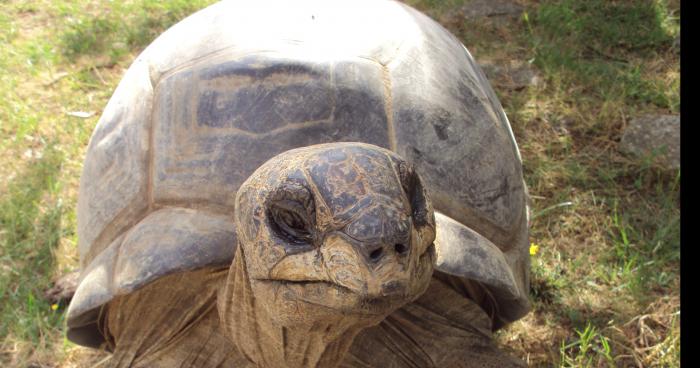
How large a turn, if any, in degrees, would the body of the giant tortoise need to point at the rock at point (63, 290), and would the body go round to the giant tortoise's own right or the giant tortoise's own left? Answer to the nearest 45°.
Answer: approximately 135° to the giant tortoise's own right

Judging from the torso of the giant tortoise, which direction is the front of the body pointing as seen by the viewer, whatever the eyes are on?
toward the camera

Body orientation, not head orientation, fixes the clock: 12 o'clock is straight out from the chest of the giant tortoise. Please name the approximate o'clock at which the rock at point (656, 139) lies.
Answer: The rock is roughly at 8 o'clock from the giant tortoise.

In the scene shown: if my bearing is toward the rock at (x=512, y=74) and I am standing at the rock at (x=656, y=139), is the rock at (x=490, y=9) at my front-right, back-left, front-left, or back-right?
front-right

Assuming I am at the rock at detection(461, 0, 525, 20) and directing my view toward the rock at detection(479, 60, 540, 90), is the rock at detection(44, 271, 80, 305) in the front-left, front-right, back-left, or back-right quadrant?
front-right

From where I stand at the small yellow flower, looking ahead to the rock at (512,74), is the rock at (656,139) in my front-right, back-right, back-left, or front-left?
front-right

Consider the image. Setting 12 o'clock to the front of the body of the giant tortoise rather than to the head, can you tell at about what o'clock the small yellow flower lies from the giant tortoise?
The small yellow flower is roughly at 8 o'clock from the giant tortoise.
